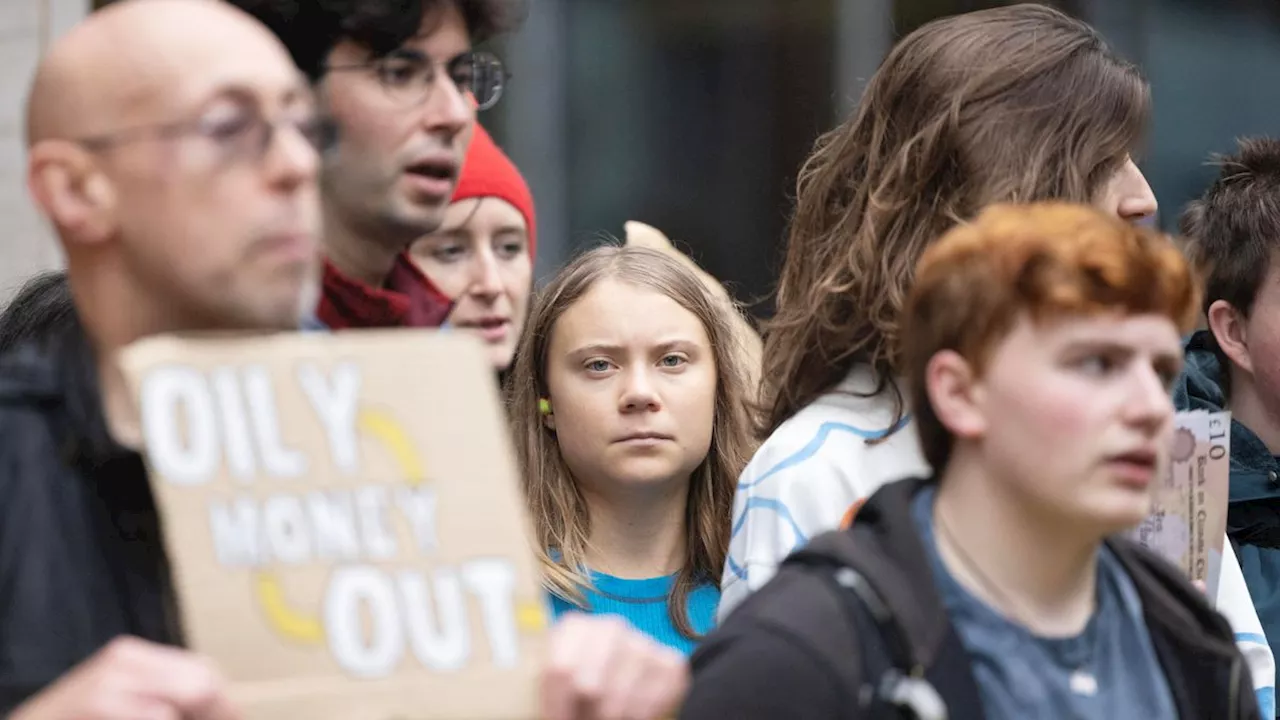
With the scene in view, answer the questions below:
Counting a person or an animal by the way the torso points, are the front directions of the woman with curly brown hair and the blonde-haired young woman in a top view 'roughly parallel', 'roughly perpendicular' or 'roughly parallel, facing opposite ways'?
roughly perpendicular

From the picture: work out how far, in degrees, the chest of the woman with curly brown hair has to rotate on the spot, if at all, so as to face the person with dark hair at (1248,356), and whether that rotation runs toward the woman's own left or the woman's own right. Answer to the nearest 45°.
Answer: approximately 45° to the woman's own left

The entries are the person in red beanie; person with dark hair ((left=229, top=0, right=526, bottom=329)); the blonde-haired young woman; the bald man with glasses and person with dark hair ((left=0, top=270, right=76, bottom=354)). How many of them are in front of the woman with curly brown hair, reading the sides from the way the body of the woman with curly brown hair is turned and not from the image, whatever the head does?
0

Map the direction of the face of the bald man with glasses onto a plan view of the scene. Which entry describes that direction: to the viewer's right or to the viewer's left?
to the viewer's right

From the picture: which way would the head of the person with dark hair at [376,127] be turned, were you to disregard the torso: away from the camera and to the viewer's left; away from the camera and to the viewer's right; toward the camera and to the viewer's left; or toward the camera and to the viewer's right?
toward the camera and to the viewer's right

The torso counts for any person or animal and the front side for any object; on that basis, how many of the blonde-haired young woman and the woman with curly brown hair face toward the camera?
1

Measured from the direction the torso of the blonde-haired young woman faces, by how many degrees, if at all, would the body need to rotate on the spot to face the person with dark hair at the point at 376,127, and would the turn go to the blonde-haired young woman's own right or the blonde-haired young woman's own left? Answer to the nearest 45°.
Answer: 0° — they already face them

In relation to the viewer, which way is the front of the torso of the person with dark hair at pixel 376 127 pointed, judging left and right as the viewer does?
facing the viewer and to the right of the viewer

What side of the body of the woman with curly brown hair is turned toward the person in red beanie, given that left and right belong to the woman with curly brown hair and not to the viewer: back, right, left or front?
back

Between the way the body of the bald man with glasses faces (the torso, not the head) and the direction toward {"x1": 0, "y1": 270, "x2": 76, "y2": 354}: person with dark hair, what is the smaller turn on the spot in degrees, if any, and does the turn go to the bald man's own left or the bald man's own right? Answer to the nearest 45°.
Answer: approximately 135° to the bald man's own left

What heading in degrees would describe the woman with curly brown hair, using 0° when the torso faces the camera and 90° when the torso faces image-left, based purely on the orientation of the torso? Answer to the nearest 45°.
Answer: approximately 270°

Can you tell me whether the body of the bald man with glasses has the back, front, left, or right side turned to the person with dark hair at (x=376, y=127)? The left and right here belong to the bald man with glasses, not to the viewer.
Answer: left

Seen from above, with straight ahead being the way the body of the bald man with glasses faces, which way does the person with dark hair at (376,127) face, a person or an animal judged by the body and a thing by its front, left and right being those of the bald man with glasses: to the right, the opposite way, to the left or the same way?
the same way

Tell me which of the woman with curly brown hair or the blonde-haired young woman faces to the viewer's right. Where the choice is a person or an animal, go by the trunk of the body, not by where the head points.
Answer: the woman with curly brown hair

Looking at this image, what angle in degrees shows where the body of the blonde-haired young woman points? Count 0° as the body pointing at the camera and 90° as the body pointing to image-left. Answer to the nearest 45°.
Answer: approximately 0°

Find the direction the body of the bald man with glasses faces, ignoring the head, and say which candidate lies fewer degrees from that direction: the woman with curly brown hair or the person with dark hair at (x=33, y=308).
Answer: the woman with curly brown hair

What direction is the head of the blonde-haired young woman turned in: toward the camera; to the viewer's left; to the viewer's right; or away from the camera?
toward the camera
